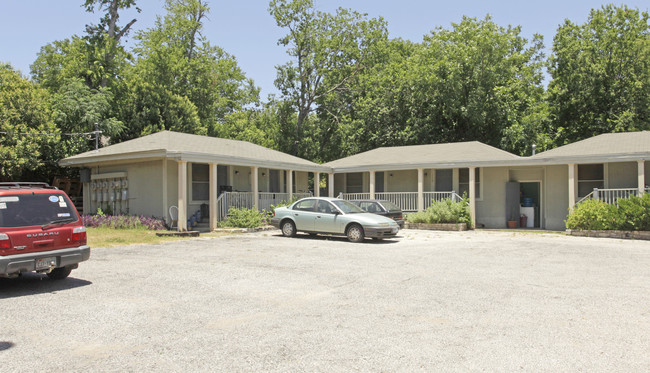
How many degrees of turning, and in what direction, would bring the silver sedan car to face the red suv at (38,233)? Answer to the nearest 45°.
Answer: approximately 90° to its right

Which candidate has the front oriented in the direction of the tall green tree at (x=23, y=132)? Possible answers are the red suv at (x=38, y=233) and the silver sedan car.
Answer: the red suv

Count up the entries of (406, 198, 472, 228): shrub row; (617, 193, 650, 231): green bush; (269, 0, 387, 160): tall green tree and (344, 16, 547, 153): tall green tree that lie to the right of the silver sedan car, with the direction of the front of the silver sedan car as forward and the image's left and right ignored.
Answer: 0

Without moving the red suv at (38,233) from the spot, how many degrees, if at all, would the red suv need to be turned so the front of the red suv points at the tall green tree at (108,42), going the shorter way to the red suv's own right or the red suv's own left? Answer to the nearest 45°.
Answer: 0° — it already faces it

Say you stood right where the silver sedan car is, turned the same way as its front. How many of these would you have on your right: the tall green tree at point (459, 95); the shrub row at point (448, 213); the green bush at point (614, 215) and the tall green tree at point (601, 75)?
0

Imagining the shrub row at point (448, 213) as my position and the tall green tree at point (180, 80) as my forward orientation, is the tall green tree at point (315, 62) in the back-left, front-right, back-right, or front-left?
front-right

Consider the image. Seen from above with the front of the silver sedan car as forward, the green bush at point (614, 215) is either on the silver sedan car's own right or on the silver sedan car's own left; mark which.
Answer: on the silver sedan car's own left

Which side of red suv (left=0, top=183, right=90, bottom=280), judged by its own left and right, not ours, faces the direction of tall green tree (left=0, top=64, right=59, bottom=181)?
front

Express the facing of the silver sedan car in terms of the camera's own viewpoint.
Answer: facing the viewer and to the right of the viewer

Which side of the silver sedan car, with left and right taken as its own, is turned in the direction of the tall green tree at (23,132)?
back

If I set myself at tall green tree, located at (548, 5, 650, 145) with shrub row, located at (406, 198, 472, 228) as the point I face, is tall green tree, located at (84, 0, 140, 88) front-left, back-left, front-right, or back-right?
front-right

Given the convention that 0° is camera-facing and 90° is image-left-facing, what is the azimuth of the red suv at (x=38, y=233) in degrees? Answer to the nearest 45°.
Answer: approximately 180°

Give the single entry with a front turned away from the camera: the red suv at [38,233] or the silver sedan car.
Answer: the red suv

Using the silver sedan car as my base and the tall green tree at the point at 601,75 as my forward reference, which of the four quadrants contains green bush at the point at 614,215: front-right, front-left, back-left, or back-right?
front-right

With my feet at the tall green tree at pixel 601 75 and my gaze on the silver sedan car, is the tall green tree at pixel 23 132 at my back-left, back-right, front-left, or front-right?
front-right

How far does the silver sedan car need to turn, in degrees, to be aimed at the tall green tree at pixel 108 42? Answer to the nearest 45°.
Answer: approximately 180°

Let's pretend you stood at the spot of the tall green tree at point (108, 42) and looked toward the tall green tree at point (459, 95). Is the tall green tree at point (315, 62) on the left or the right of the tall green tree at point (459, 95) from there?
left
